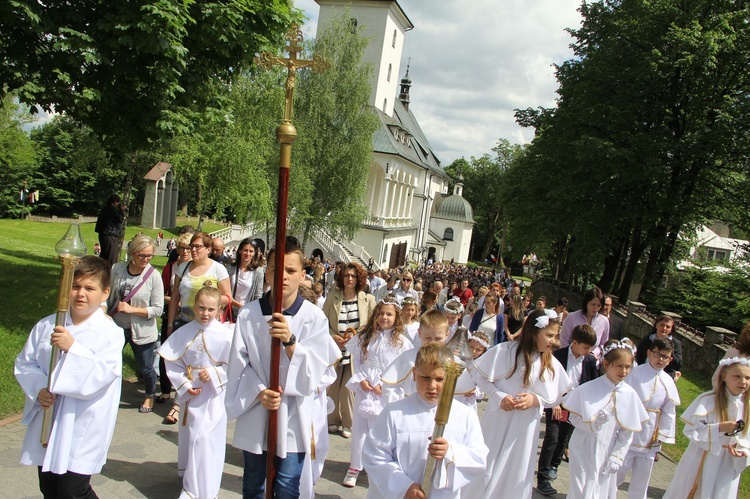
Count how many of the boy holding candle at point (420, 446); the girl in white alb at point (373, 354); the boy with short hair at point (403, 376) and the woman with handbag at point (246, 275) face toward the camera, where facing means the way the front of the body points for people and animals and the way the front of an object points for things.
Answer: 4

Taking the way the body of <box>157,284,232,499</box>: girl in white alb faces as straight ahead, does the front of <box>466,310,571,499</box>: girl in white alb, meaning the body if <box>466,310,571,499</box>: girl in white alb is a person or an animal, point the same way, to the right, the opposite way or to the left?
the same way

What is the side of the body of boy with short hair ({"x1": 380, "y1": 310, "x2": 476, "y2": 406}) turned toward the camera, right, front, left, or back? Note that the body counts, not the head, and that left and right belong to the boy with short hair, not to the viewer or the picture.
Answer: front

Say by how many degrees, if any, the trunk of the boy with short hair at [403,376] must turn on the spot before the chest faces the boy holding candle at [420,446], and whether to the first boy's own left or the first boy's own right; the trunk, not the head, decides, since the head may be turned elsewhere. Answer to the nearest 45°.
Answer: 0° — they already face them

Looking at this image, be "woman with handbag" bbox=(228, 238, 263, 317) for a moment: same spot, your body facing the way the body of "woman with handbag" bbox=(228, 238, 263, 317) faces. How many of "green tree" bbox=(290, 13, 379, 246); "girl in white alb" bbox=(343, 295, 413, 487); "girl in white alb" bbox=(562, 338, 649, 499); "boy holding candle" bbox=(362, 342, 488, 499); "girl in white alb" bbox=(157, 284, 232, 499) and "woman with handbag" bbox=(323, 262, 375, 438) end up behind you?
1

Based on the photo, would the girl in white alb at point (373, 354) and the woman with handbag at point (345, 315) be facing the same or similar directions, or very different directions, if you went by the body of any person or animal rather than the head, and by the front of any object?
same or similar directions

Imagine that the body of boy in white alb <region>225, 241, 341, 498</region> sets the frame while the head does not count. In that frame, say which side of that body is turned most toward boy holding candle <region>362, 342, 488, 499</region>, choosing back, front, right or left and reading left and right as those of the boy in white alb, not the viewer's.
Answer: left

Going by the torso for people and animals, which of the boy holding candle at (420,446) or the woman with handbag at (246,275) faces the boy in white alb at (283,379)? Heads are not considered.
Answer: the woman with handbag

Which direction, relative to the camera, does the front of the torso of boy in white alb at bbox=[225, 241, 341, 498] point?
toward the camera

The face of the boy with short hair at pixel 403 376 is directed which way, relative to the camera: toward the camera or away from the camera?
toward the camera

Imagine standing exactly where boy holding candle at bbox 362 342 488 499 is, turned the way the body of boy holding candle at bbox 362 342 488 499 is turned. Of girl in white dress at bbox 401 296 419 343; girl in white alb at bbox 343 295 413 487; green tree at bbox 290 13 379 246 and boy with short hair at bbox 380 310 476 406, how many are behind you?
4

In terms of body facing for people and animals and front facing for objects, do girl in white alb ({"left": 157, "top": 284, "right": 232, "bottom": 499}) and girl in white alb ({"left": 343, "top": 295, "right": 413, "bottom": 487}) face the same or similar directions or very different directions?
same or similar directions

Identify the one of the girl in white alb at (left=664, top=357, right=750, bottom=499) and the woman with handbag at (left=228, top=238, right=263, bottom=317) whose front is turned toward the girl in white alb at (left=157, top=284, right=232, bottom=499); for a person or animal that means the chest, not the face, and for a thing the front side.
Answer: the woman with handbag

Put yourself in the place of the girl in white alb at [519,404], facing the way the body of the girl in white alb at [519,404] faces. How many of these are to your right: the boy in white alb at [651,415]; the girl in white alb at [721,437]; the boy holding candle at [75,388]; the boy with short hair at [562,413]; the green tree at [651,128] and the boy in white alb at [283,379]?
2

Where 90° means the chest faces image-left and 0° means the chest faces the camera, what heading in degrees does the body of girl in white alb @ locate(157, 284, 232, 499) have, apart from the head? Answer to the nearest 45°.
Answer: approximately 0°

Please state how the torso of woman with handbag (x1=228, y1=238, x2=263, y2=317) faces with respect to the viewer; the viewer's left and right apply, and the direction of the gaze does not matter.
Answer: facing the viewer

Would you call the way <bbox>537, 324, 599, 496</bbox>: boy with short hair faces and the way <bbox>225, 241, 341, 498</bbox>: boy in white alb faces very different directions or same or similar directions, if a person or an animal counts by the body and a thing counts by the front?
same or similar directions

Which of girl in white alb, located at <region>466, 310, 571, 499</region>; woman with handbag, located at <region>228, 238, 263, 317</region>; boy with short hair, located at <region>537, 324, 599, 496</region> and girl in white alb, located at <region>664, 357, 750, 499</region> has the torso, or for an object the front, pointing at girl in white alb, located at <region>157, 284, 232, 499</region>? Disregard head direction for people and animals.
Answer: the woman with handbag

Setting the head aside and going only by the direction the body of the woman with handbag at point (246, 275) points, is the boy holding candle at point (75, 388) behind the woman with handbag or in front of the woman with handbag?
in front

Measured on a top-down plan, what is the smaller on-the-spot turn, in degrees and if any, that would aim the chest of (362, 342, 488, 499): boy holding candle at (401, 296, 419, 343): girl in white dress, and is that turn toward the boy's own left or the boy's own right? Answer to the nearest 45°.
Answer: approximately 180°
